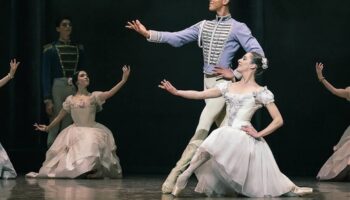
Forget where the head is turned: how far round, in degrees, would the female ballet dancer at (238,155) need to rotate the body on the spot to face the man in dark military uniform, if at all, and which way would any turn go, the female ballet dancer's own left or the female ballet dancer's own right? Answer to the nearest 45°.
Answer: approximately 90° to the female ballet dancer's own right

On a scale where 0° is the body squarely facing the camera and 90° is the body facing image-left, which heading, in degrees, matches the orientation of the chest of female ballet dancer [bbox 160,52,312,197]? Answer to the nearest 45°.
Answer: approximately 45°

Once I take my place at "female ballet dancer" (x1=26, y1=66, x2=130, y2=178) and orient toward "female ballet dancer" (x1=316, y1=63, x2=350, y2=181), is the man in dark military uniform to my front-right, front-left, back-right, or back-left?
back-left

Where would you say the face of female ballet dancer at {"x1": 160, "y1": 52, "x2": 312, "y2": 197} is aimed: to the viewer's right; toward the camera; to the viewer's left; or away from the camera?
to the viewer's left

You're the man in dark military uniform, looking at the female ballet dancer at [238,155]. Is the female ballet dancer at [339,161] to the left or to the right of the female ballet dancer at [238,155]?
left

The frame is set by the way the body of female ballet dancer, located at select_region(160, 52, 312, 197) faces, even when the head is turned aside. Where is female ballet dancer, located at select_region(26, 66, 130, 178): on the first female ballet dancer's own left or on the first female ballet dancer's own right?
on the first female ballet dancer's own right

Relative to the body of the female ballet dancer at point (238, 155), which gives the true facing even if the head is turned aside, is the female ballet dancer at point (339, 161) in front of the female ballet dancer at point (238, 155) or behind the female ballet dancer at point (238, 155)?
behind

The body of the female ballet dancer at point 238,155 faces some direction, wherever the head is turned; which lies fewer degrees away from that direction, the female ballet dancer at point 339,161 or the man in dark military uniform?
the man in dark military uniform
